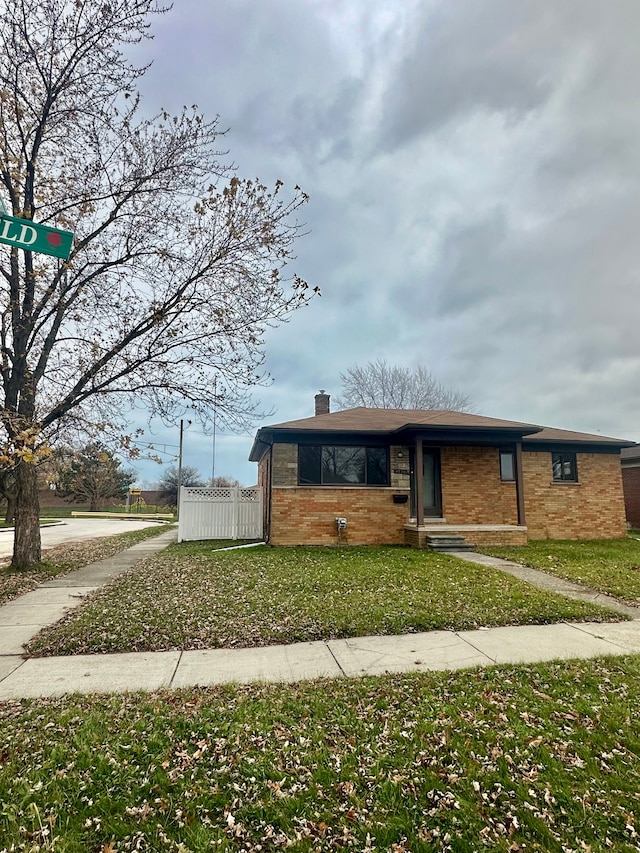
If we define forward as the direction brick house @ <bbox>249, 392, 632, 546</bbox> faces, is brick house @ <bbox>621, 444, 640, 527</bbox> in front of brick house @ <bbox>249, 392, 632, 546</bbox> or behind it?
behind

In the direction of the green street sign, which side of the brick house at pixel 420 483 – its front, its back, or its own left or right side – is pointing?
front

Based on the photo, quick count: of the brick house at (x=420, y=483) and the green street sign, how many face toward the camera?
2

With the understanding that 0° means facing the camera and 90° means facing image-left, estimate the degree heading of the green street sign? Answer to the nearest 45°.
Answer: approximately 0°

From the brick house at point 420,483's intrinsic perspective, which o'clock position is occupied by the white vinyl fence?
The white vinyl fence is roughly at 3 o'clock from the brick house.

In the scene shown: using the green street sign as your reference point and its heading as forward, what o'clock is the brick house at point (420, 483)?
The brick house is roughly at 8 o'clock from the green street sign.

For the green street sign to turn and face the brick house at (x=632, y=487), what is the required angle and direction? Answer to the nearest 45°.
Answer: approximately 90° to its left

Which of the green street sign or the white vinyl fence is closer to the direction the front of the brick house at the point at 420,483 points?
the green street sign

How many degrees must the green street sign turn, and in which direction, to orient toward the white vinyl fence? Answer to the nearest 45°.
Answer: approximately 135° to its left

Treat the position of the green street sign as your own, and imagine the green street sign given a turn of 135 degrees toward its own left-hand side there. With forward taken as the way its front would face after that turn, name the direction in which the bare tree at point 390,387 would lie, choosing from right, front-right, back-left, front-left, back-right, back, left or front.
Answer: front

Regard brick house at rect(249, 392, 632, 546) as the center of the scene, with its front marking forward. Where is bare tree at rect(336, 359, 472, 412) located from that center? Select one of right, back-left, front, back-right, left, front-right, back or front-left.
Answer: back
